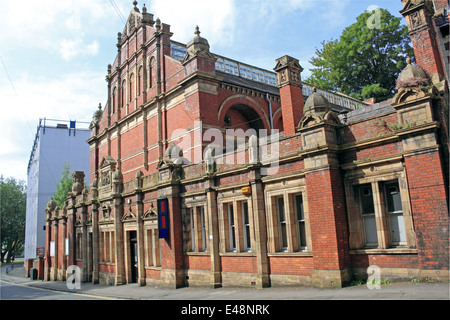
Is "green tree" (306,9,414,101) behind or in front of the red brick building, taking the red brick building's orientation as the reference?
behind

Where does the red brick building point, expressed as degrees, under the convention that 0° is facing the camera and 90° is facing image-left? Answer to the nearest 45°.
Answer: approximately 45°
